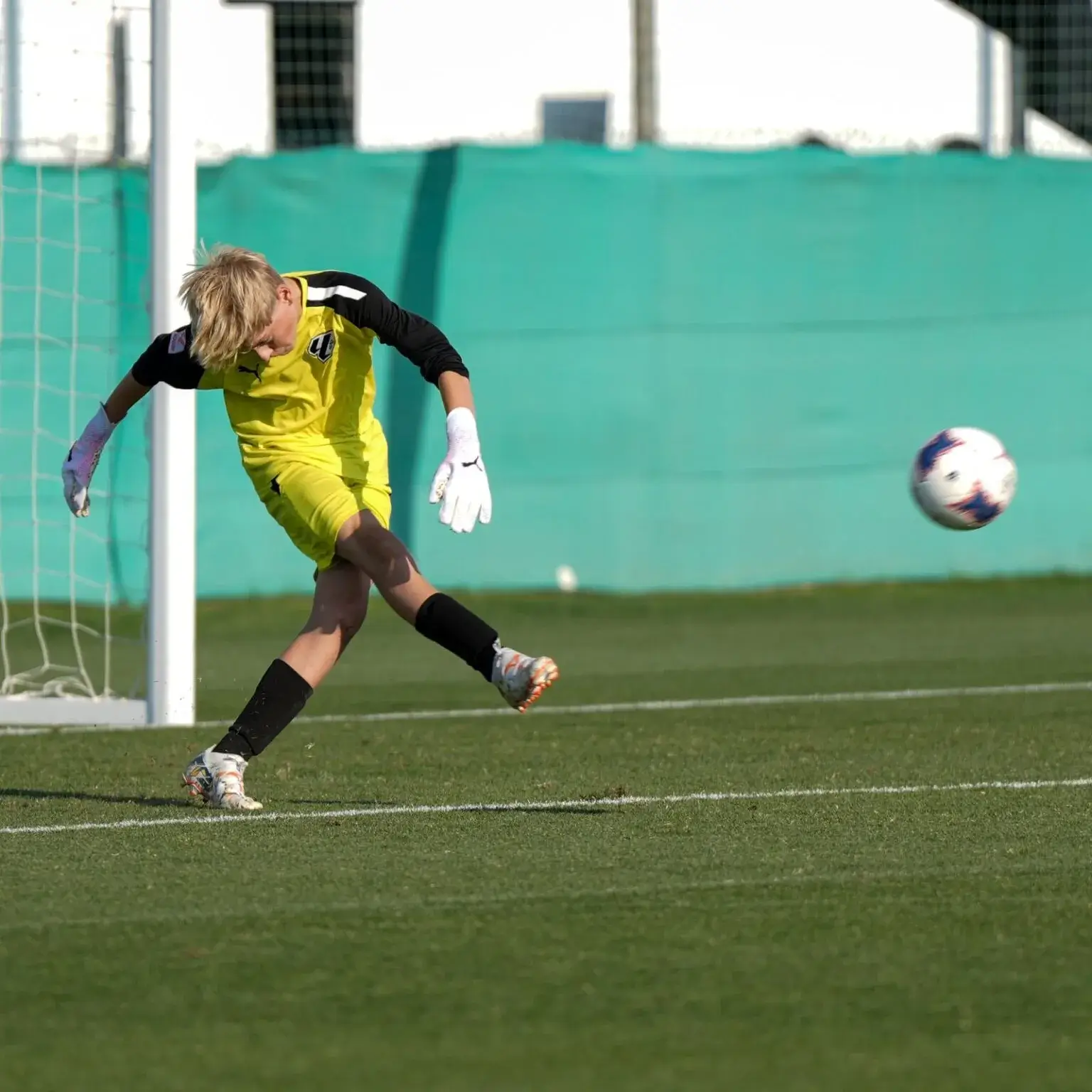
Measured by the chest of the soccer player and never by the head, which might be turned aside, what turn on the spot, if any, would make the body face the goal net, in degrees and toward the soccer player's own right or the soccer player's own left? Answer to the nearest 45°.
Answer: approximately 180°

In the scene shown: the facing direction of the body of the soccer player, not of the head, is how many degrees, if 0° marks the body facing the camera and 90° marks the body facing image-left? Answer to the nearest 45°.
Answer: approximately 0°

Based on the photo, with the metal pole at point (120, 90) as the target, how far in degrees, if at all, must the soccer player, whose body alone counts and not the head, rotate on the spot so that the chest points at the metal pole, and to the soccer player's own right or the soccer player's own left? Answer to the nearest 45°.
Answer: approximately 180°
